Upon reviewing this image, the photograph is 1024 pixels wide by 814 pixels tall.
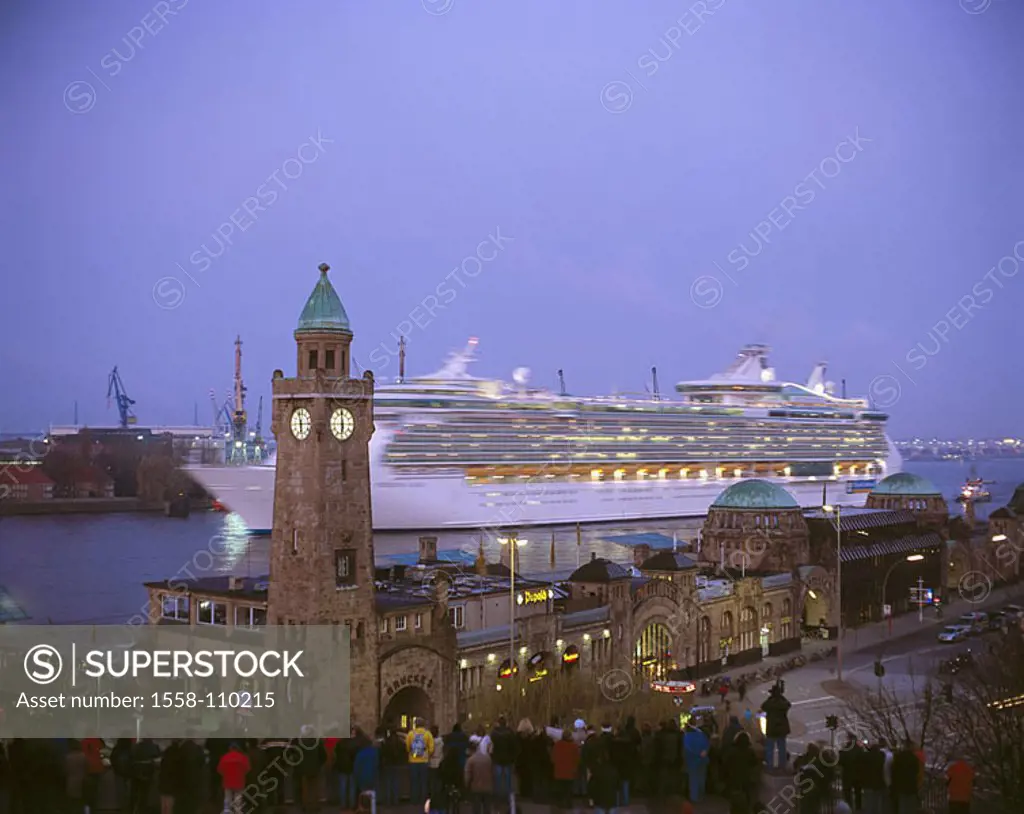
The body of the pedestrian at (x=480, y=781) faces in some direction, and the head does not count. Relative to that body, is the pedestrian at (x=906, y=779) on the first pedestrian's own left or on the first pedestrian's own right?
on the first pedestrian's own right

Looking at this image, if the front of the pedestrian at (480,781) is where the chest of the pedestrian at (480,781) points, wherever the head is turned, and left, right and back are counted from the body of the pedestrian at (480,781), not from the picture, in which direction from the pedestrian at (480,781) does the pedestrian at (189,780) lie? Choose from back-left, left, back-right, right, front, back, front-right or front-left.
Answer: left

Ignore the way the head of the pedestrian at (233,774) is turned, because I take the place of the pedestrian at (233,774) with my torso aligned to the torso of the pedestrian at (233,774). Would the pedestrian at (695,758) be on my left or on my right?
on my right

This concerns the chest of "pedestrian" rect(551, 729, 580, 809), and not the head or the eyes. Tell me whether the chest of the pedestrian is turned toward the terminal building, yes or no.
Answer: yes

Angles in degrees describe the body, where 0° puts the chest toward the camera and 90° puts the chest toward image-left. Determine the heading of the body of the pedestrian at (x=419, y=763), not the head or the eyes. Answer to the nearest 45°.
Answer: approximately 180°

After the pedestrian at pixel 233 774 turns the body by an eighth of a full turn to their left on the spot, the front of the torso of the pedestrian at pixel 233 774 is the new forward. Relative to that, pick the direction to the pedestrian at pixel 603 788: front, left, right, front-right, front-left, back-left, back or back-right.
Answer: back-right

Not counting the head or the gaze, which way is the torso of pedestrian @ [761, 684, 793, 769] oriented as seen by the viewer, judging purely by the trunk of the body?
away from the camera

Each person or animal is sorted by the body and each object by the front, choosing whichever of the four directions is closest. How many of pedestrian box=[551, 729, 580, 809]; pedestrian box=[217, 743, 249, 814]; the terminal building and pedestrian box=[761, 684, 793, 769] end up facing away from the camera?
3

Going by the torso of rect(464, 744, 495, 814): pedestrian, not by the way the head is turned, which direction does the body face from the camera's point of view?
away from the camera

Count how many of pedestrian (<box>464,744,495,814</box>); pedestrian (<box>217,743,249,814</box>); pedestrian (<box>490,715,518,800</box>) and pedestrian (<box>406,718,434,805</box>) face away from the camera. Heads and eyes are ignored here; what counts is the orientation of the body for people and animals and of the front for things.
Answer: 4

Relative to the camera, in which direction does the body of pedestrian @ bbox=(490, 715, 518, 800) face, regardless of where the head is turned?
away from the camera

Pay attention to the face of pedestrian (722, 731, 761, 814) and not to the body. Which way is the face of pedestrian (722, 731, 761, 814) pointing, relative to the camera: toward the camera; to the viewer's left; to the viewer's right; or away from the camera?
away from the camera

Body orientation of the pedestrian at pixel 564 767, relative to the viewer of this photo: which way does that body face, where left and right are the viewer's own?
facing away from the viewer

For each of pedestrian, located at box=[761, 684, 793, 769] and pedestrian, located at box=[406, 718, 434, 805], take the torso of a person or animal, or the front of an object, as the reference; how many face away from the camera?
2

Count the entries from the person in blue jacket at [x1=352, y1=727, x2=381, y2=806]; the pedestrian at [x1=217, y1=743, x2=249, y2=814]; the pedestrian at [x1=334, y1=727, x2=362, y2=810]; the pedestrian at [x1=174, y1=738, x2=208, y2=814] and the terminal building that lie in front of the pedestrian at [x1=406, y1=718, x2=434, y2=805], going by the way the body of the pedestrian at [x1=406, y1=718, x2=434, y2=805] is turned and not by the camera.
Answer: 1

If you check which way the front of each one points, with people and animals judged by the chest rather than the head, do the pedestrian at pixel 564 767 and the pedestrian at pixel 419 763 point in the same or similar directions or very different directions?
same or similar directions

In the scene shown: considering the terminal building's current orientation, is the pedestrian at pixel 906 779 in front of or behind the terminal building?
in front

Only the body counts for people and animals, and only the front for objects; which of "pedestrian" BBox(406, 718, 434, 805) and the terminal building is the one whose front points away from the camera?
the pedestrian

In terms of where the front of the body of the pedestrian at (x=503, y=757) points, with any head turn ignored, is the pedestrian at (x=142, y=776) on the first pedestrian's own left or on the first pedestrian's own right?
on the first pedestrian's own left

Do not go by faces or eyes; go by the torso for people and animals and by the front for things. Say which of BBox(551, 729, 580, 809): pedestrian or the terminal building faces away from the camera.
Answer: the pedestrian

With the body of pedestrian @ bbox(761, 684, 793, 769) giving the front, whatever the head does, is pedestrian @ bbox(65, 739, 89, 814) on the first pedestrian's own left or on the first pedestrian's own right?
on the first pedestrian's own left

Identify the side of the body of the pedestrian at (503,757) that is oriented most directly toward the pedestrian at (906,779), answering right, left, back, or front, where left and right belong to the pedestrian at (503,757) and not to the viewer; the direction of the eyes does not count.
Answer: right

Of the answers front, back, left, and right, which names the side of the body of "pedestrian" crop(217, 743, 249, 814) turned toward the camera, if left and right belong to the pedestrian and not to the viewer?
back
